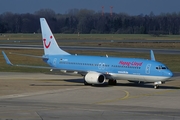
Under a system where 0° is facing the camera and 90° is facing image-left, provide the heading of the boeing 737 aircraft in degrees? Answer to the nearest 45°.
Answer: approximately 315°
